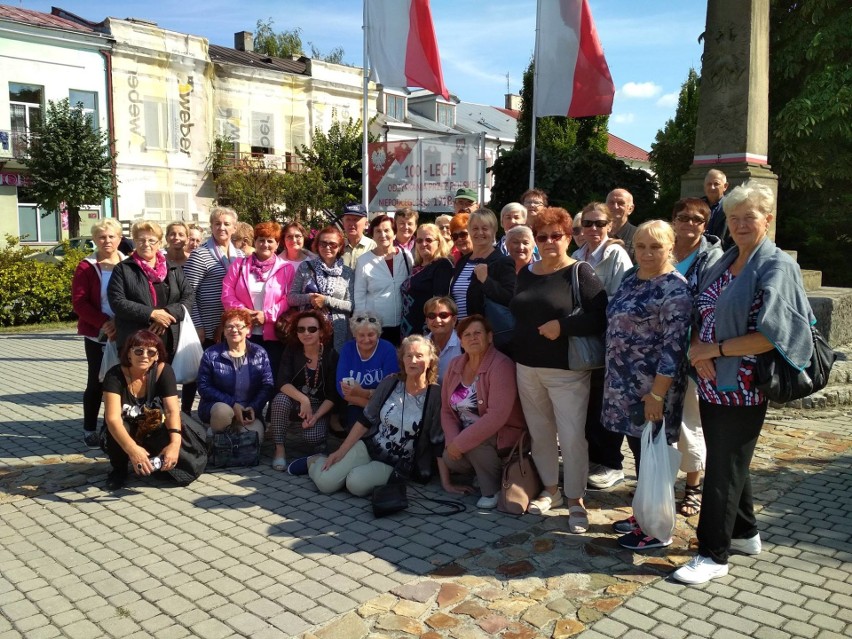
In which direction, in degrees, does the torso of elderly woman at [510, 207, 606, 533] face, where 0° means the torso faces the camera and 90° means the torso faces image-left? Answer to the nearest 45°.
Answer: approximately 45°

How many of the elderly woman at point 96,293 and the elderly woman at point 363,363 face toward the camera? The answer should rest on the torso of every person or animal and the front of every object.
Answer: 2

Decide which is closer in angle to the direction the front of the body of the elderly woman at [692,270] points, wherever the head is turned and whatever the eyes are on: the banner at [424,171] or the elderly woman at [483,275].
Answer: the elderly woman

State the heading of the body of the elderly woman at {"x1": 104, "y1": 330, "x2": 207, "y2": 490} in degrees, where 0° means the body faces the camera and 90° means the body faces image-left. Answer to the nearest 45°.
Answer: approximately 0°

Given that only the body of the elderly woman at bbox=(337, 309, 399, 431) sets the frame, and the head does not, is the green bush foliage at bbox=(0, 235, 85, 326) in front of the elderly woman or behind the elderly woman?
behind

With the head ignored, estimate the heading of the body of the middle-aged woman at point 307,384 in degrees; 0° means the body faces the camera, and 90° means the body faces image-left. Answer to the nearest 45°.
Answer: approximately 0°

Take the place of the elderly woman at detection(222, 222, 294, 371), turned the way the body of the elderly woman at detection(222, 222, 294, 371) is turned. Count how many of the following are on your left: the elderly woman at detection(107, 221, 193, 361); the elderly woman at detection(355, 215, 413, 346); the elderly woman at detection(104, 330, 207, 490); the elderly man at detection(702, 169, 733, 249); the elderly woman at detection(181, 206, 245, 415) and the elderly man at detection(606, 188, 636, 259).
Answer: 3

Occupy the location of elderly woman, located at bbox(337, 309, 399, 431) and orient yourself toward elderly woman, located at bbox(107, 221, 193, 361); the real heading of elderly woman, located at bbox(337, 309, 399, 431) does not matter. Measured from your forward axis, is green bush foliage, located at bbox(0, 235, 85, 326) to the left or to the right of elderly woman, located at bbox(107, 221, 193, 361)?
right

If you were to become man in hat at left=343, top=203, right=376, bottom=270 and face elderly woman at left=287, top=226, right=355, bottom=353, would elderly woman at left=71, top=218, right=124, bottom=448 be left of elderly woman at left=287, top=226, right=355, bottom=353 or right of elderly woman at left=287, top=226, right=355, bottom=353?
right

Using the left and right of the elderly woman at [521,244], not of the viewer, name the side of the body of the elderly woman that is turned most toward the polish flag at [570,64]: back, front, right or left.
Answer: back
